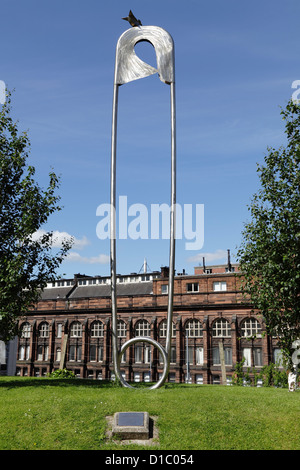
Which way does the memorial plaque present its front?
toward the camera

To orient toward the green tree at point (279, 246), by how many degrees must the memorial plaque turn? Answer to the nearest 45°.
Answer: approximately 135° to its left
